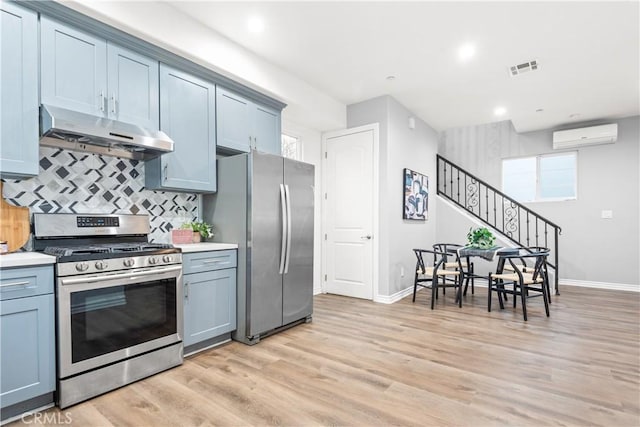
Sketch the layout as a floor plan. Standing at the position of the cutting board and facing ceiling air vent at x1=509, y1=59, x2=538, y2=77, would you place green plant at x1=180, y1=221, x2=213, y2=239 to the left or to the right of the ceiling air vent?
left

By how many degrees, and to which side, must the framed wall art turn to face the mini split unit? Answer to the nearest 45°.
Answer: approximately 45° to its left

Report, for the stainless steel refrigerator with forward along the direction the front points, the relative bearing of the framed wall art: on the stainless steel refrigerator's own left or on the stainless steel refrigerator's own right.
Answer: on the stainless steel refrigerator's own left

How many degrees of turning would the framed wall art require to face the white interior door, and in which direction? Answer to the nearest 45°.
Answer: approximately 90° to its right

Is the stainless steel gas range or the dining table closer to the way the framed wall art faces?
the dining table
